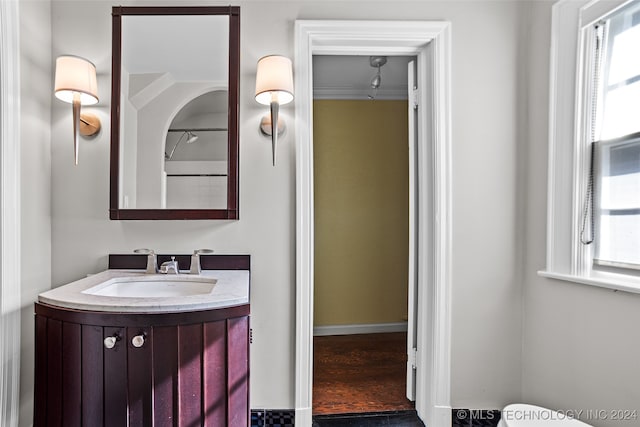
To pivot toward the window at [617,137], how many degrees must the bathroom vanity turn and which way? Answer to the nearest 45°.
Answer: approximately 90° to its left

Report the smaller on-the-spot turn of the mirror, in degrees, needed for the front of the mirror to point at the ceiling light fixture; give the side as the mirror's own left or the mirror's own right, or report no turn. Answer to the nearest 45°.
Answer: approximately 90° to the mirror's own left

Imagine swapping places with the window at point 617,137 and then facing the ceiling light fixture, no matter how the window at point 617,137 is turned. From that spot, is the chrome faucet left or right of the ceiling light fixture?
left

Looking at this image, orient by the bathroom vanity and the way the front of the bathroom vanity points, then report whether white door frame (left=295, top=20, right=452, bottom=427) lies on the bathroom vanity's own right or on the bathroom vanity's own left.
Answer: on the bathroom vanity's own left

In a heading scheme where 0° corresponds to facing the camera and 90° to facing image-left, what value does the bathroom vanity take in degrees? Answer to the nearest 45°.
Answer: approximately 0°

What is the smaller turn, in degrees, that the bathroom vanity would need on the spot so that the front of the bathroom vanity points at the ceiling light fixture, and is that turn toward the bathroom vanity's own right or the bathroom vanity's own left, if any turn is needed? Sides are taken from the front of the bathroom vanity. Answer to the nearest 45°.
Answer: approximately 135° to the bathroom vanity's own left

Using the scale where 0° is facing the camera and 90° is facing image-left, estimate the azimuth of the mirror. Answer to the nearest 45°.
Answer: approximately 0°

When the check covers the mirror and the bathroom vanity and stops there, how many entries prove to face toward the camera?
2

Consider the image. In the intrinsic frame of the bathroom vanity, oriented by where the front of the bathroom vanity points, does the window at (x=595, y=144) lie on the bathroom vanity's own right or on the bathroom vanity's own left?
on the bathroom vanity's own left
